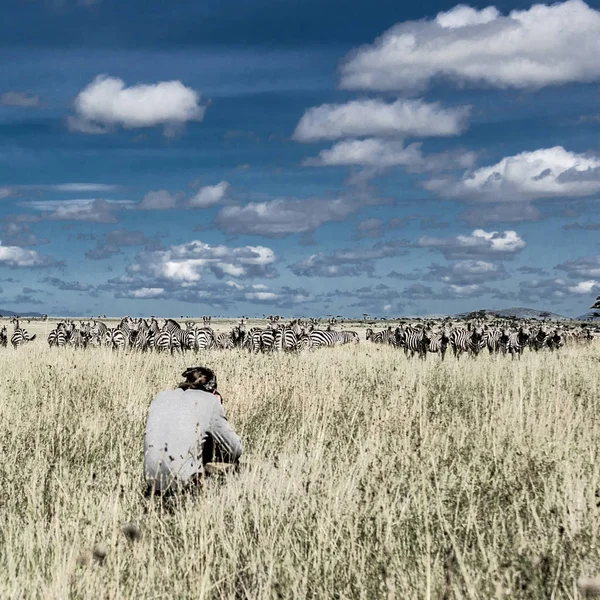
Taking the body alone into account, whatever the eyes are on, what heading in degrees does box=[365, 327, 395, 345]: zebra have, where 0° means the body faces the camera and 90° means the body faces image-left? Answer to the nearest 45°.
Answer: approximately 90°

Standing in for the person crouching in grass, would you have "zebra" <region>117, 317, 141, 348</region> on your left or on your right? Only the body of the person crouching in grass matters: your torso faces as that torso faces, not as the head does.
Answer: on your left

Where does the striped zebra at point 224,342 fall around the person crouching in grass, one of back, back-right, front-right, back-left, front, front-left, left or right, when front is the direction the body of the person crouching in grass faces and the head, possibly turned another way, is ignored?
front-left

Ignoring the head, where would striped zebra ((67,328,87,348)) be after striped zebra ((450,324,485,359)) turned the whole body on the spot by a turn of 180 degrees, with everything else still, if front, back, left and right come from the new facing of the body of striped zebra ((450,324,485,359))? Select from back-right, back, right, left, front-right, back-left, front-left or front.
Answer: front-left

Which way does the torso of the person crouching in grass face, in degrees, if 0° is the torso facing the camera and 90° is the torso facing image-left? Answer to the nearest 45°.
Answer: approximately 225°

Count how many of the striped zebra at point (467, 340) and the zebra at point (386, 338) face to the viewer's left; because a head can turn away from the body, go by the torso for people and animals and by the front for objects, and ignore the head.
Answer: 1

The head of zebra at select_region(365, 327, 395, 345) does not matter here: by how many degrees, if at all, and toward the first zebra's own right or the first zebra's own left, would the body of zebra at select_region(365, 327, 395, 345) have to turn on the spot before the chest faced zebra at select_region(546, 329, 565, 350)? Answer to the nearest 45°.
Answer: approximately 135° to the first zebra's own left

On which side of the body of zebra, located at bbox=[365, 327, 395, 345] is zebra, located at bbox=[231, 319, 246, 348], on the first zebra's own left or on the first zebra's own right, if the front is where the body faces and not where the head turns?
on the first zebra's own left

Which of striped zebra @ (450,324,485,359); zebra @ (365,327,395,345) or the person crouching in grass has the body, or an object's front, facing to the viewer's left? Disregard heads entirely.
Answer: the zebra

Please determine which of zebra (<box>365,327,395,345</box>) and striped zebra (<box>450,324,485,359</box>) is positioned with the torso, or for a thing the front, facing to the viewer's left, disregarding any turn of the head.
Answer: the zebra

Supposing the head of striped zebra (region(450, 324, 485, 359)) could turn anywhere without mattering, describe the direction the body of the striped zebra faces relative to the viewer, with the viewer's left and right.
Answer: facing the viewer and to the right of the viewer

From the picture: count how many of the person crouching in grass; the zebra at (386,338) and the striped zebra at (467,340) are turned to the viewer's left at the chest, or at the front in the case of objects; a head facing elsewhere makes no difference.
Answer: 1
